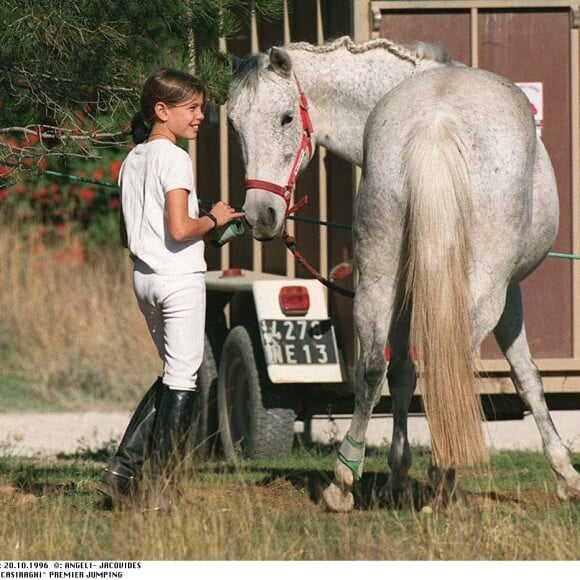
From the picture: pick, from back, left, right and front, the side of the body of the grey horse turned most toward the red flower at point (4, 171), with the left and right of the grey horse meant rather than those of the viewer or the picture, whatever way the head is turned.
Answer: left

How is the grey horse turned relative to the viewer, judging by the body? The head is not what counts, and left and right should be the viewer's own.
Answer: facing away from the viewer

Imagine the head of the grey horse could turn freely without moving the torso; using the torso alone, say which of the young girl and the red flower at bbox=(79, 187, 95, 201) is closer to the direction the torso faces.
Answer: the red flower

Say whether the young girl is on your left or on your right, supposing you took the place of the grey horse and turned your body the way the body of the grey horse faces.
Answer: on your left

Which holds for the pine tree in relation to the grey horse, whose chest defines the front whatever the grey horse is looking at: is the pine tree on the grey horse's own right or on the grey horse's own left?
on the grey horse's own left

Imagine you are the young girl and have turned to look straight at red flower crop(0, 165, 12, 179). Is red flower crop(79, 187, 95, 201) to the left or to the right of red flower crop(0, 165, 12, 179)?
right
